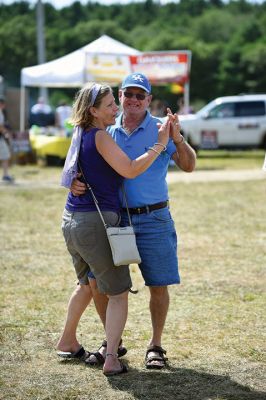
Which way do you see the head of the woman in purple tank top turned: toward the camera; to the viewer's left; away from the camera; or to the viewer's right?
to the viewer's right

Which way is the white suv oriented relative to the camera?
to the viewer's left

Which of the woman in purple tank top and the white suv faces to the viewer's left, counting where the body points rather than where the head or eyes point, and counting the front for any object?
the white suv

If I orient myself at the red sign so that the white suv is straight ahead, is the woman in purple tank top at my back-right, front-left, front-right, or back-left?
back-right

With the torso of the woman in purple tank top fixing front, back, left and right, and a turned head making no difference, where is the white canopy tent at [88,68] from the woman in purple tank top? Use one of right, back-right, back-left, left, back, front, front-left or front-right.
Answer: left

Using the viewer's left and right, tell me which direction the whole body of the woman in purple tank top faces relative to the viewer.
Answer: facing to the right of the viewer
